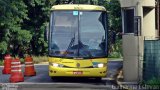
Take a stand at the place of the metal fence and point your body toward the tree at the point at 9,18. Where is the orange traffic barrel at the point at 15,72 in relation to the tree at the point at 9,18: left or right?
left

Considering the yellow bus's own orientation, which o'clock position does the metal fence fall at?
The metal fence is roughly at 10 o'clock from the yellow bus.

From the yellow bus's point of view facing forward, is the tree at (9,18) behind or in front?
behind

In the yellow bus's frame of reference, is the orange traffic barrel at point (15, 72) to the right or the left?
on its right

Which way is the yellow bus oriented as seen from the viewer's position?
toward the camera
